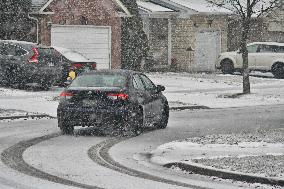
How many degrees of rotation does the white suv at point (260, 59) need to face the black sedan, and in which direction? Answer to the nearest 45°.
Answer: approximately 90° to its left

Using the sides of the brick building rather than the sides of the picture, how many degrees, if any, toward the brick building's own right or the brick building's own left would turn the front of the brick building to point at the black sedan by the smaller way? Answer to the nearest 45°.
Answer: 0° — it already faces it

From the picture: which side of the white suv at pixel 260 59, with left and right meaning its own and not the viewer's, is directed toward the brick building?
front

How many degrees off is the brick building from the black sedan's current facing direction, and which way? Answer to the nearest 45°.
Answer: approximately 45° to its left

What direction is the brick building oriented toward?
toward the camera

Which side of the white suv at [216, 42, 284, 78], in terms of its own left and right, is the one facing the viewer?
left

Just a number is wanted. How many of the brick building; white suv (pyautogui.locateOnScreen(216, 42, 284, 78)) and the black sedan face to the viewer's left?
1

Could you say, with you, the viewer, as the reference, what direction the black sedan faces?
facing away from the viewer and to the right of the viewer

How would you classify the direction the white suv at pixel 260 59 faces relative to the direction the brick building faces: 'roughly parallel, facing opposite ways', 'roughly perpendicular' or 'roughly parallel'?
roughly perpendicular

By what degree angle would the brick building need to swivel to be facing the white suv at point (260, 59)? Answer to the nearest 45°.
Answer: approximately 90° to its left

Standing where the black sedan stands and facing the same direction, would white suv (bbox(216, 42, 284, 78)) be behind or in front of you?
in front

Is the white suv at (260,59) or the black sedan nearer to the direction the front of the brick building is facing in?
the black sedan

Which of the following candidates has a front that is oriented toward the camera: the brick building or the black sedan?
the brick building

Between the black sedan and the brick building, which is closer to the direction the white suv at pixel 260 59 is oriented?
the brick building
